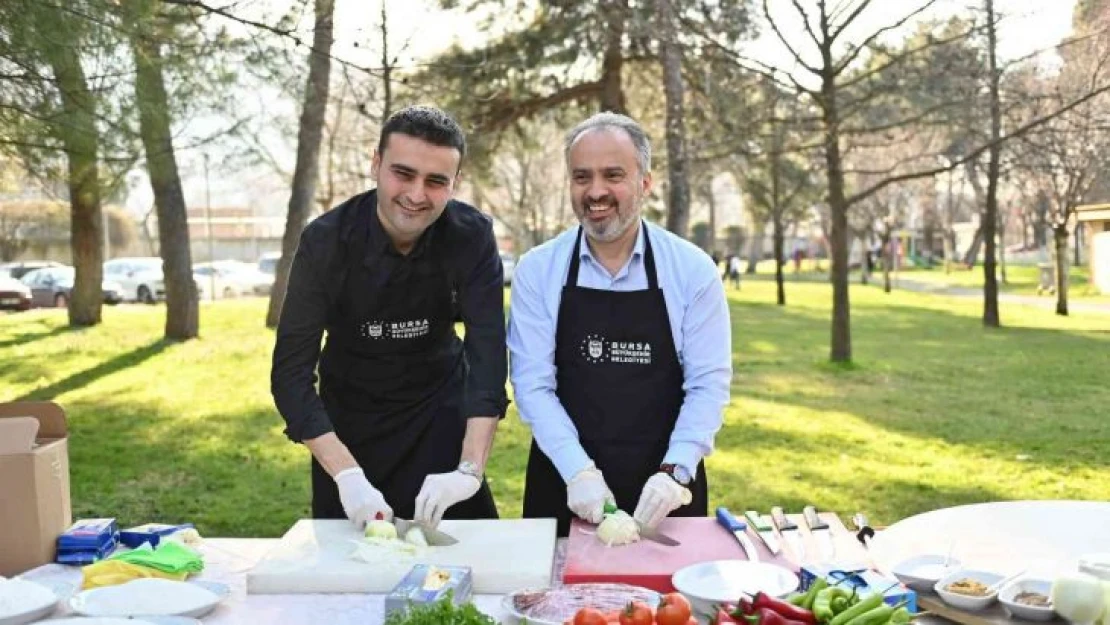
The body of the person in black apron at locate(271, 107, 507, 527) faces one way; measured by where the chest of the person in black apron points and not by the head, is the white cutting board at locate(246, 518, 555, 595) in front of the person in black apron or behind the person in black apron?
in front

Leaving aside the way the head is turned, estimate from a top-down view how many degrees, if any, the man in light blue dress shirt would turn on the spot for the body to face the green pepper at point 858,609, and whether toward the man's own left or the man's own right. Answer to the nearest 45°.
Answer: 0° — they already face it

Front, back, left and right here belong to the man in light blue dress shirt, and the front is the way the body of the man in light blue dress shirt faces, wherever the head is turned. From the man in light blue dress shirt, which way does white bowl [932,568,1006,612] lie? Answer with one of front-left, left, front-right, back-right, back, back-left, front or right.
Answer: front-left

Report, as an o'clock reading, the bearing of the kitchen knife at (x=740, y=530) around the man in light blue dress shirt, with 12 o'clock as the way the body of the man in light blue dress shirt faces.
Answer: The kitchen knife is roughly at 11 o'clock from the man in light blue dress shirt.

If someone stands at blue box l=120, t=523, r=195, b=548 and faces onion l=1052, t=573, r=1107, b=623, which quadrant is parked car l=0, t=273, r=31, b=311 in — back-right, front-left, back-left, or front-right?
back-left

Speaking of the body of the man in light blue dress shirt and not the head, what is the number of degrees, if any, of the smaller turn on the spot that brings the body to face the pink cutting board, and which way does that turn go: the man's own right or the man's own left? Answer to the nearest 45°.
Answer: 0° — they already face it

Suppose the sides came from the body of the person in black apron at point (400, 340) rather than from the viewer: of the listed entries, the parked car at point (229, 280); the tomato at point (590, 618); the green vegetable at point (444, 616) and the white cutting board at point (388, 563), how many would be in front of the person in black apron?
3

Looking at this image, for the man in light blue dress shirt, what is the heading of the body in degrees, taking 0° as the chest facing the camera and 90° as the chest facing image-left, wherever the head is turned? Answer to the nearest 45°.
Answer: approximately 0°

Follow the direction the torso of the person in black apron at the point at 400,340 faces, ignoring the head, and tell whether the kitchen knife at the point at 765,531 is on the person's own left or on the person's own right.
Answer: on the person's own left

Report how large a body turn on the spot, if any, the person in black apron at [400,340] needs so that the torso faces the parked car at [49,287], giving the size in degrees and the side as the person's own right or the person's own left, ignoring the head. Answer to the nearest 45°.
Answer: approximately 180°
